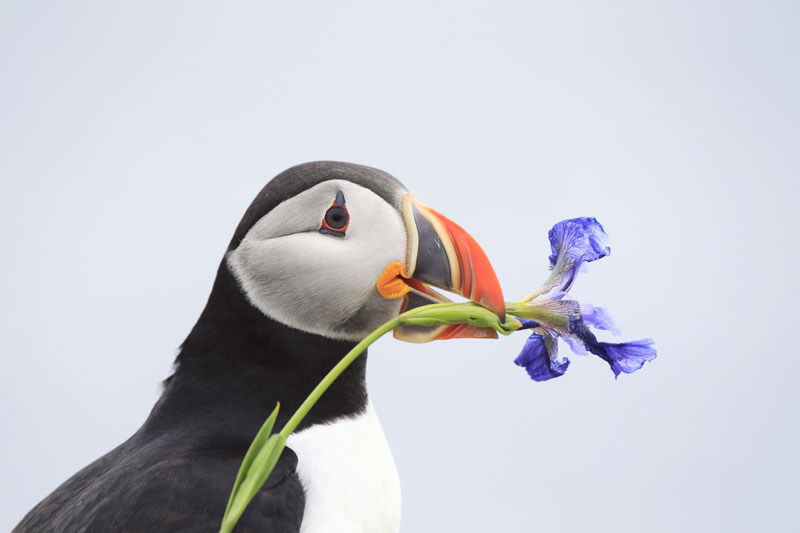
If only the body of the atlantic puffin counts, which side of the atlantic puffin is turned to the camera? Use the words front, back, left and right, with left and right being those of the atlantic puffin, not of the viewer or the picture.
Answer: right
